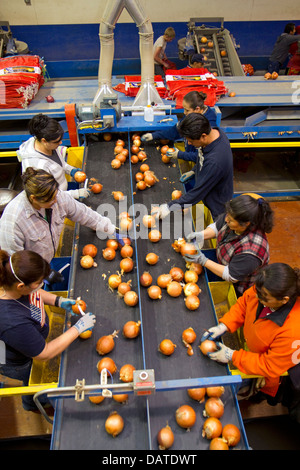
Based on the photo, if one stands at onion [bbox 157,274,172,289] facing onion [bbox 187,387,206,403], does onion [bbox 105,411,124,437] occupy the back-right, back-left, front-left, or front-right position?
front-right

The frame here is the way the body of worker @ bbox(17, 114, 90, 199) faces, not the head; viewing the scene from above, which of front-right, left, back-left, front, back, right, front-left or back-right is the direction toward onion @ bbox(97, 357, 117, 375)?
front-right

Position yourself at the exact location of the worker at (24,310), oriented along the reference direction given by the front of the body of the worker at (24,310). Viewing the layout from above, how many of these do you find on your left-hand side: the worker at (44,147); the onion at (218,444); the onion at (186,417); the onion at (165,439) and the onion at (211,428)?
1

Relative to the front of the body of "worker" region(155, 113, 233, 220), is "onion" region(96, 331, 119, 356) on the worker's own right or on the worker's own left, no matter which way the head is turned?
on the worker's own left

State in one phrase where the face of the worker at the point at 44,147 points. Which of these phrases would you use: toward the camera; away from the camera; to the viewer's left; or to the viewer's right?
to the viewer's right

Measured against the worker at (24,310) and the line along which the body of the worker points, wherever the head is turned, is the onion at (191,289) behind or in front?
in front

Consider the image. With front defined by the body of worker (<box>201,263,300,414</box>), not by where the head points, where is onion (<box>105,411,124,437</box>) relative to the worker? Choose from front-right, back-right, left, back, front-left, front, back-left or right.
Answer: front

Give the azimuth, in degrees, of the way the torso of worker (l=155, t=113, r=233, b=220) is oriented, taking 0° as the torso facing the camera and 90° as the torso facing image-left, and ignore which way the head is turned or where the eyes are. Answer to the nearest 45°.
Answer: approximately 90°

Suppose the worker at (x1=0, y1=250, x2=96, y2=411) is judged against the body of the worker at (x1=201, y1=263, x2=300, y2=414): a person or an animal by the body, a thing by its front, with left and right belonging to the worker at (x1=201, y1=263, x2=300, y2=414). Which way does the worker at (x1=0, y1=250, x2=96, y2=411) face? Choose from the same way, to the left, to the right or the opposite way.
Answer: the opposite way

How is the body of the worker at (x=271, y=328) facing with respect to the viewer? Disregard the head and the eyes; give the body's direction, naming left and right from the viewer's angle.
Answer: facing the viewer and to the left of the viewer

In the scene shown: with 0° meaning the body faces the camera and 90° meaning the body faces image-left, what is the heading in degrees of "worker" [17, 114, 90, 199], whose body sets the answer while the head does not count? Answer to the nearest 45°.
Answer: approximately 315°

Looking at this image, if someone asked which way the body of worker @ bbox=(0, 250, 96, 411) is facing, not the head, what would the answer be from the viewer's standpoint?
to the viewer's right

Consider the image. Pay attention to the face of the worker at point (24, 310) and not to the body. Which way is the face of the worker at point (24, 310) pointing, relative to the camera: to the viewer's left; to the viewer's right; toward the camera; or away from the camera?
to the viewer's right
